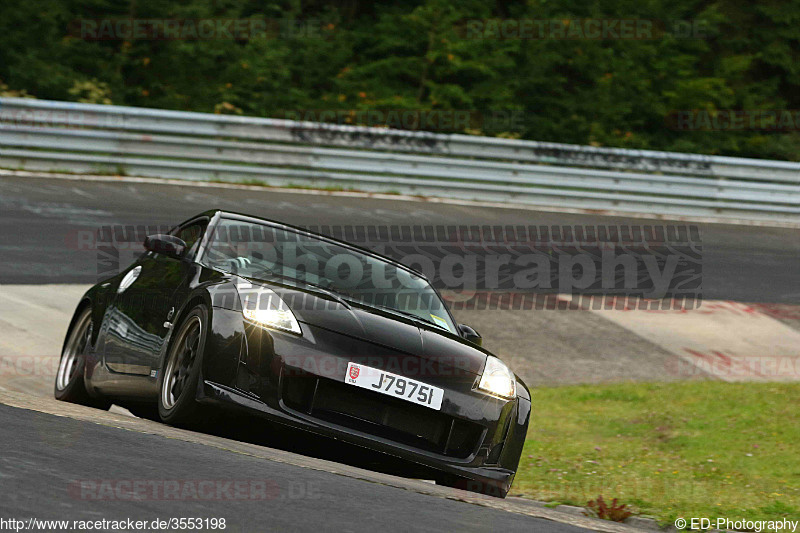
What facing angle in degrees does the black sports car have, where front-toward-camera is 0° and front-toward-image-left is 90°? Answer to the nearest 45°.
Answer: approximately 315°

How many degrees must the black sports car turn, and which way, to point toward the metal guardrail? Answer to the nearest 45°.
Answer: approximately 135° to its left
